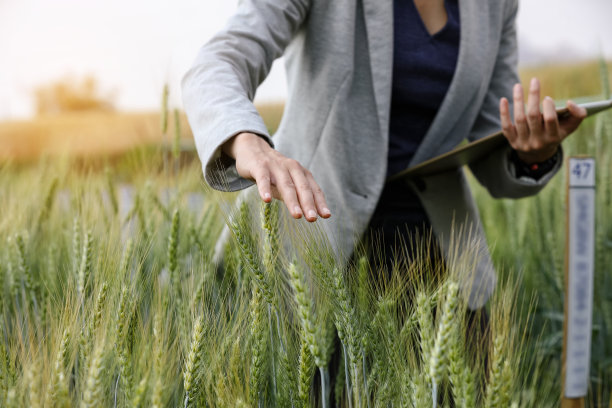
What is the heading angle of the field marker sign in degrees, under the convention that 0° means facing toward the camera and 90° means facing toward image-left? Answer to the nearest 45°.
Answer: approximately 0°
